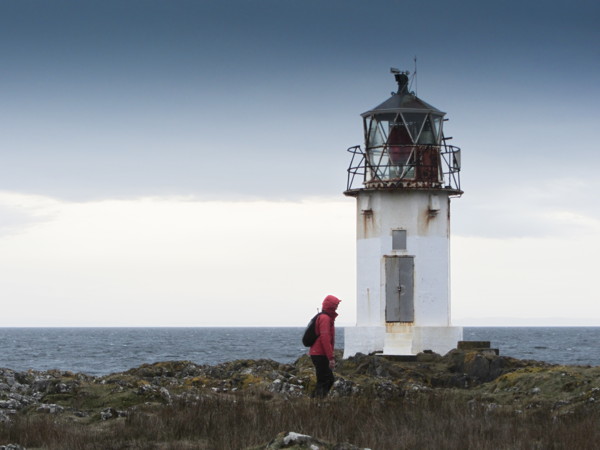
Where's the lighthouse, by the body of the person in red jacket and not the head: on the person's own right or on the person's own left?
on the person's own left

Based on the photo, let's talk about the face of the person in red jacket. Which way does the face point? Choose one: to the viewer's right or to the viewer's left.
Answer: to the viewer's right

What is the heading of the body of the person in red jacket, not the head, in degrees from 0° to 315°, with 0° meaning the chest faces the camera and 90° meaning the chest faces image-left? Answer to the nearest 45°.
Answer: approximately 270°
